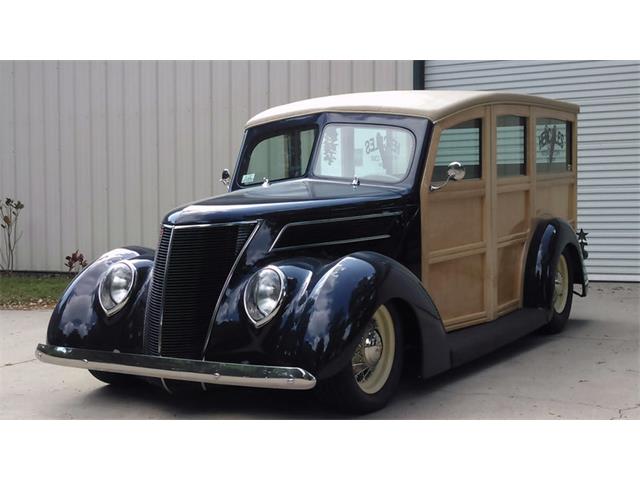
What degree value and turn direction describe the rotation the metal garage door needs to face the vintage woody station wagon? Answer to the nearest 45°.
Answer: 0° — it already faces it

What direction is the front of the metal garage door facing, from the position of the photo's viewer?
facing the viewer

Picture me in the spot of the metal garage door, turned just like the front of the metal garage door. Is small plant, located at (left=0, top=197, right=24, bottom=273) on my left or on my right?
on my right

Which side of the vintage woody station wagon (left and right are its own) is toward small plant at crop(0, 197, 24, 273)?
right

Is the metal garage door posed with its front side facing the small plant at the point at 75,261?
no

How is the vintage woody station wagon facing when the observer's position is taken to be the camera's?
facing the viewer and to the left of the viewer

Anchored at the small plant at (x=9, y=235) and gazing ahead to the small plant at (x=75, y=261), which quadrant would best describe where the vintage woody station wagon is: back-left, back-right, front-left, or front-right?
front-right

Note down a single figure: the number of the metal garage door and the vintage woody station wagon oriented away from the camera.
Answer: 0

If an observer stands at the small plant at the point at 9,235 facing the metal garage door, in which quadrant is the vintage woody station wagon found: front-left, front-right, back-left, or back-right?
front-right

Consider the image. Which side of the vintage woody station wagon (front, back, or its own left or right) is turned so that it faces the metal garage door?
back
